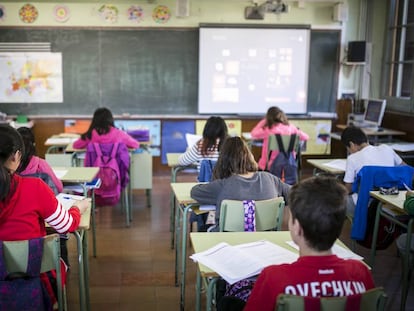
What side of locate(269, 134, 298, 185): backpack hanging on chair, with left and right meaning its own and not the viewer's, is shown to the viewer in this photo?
front

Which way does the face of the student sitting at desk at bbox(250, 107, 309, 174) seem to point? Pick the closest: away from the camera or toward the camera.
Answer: away from the camera

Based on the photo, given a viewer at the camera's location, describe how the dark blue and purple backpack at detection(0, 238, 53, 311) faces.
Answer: facing the viewer

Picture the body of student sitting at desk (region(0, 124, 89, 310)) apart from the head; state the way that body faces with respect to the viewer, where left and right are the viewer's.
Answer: facing away from the viewer and to the right of the viewer

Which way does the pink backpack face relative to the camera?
toward the camera

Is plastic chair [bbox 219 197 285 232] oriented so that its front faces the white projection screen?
yes

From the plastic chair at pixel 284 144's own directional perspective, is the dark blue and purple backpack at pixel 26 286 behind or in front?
behind

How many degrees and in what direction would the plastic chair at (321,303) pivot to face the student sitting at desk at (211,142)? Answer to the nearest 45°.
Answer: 0° — it already faces them

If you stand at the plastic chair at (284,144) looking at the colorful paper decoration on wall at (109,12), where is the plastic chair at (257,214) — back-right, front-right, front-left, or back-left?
back-left

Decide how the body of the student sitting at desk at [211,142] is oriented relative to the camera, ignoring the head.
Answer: away from the camera

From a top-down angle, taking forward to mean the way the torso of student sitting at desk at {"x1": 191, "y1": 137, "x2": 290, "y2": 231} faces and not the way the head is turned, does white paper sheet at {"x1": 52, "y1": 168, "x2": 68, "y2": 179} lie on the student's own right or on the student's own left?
on the student's own left

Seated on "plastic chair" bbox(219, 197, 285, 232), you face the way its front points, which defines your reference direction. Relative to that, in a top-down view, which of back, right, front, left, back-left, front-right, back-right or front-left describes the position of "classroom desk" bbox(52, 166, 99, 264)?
front-left

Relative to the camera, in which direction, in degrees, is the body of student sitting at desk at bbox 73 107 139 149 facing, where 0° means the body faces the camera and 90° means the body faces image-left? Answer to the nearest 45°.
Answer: approximately 180°

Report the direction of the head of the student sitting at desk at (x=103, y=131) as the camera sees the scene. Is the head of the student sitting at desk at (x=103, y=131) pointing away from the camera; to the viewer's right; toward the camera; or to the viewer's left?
away from the camera

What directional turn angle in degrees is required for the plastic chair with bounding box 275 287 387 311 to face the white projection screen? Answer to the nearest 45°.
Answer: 0° — it already faces it

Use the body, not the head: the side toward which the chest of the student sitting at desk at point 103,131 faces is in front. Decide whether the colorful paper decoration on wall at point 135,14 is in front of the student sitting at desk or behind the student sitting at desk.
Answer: in front

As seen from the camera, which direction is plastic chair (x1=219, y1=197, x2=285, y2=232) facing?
away from the camera

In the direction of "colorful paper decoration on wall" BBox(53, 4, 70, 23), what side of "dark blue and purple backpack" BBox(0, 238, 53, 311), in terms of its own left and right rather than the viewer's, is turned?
back

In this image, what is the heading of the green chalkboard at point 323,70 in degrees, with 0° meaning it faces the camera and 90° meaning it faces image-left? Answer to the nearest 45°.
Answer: approximately 0°

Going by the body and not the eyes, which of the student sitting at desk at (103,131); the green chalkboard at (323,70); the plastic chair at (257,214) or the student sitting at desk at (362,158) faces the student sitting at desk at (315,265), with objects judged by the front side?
the green chalkboard
